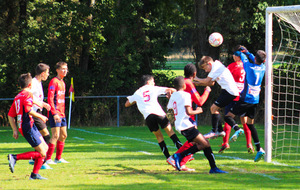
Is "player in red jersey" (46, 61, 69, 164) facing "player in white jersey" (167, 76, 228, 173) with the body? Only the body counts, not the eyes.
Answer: yes

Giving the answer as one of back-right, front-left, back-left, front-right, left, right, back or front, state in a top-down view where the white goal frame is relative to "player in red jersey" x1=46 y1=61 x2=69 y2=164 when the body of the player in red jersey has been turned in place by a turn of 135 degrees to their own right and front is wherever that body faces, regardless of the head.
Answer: back

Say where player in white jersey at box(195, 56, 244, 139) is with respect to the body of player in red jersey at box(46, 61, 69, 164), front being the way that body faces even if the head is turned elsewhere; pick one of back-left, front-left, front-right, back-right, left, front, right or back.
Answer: front-left

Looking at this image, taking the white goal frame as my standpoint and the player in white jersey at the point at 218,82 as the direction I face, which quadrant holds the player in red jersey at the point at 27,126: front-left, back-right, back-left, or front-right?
front-left

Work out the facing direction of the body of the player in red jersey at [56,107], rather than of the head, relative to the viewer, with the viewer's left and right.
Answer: facing the viewer and to the right of the viewer

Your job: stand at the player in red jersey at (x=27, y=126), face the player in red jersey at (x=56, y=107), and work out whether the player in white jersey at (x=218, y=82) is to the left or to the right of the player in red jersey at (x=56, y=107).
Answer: right

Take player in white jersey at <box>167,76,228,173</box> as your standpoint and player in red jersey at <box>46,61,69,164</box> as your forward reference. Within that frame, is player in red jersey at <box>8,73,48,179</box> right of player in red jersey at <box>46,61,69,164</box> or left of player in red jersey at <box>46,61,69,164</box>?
left
